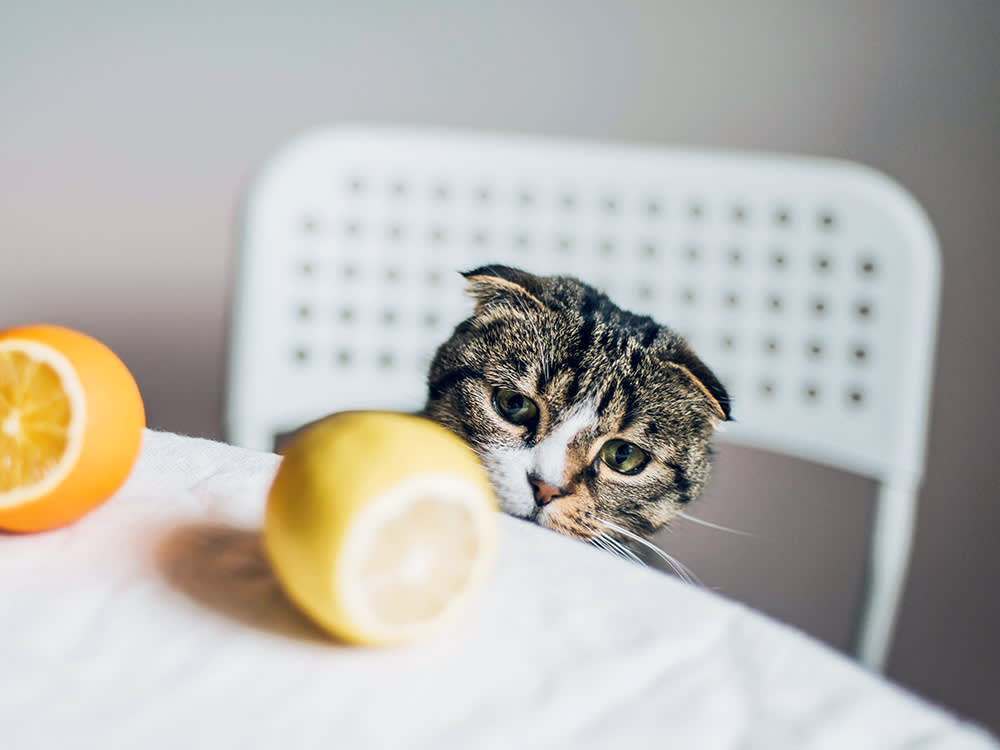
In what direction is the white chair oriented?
toward the camera

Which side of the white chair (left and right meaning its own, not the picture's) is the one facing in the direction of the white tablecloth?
front

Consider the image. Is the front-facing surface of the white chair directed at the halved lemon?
yes
